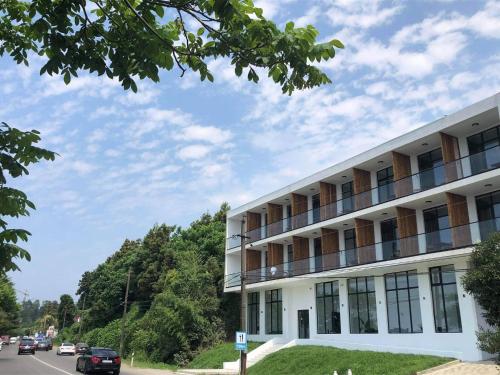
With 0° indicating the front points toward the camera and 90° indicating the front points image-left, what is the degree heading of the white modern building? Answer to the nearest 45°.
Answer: approximately 45°

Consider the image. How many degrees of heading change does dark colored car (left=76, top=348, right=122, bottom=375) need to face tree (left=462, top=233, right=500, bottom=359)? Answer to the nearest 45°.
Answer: approximately 180°

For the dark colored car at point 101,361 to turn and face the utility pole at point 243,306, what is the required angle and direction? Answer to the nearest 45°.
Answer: approximately 135° to its right

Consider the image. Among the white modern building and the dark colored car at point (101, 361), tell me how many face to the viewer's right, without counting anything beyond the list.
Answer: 0

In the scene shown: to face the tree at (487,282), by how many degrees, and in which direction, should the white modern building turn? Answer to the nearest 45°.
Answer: approximately 45° to its left

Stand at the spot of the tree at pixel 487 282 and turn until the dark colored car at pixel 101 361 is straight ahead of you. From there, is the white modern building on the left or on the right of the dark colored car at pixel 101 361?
right

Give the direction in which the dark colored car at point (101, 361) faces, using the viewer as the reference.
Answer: facing away from the viewer and to the left of the viewer
